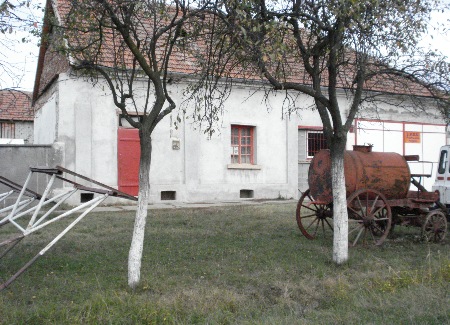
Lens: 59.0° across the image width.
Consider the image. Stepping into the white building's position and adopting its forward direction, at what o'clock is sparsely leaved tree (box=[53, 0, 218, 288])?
The sparsely leaved tree is roughly at 12 o'clock from the white building.

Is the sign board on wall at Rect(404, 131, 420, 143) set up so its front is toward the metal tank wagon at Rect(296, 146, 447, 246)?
yes

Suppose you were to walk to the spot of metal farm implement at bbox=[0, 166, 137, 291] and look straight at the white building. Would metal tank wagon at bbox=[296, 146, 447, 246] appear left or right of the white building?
right

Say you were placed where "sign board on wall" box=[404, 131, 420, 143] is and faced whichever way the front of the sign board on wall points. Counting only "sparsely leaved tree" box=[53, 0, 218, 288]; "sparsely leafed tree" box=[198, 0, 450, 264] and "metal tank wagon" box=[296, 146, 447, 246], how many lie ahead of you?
3

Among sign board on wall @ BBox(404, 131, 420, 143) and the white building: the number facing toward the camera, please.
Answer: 2

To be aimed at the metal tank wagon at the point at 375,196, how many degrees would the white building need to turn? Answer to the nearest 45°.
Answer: approximately 45° to its left

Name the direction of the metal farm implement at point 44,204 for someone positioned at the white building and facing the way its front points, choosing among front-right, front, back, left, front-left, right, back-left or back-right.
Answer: front

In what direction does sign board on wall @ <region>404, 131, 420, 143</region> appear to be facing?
toward the camera

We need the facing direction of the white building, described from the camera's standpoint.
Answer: facing the viewer

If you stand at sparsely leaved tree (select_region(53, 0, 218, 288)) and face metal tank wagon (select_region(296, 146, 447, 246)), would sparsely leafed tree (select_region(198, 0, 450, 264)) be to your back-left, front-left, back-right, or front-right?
front-right
